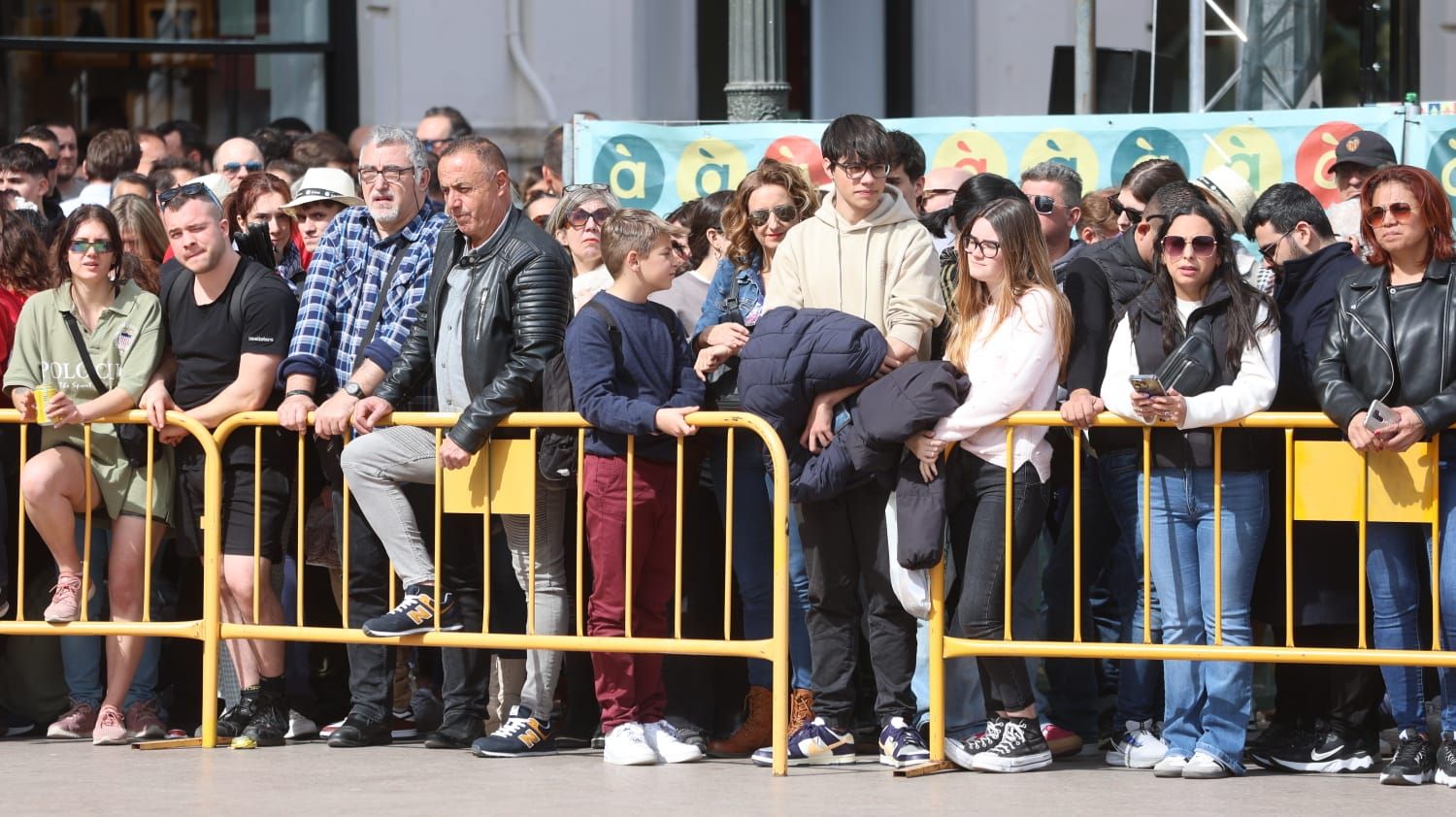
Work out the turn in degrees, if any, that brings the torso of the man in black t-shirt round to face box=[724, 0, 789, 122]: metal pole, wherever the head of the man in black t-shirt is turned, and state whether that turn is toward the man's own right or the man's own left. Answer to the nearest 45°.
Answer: approximately 180°

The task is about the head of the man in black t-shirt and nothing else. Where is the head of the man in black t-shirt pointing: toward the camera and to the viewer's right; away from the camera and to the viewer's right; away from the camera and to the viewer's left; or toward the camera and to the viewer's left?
toward the camera and to the viewer's left

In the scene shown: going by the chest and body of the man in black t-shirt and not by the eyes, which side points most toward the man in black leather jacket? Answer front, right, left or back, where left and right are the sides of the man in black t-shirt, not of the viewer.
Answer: left

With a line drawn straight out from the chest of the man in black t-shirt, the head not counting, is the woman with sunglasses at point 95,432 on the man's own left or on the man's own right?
on the man's own right

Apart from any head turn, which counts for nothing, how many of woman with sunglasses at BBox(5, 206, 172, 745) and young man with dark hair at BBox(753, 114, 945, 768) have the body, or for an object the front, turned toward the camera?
2

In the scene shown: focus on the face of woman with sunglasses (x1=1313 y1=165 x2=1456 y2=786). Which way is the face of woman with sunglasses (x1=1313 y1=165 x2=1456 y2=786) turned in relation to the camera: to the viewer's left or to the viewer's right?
to the viewer's left

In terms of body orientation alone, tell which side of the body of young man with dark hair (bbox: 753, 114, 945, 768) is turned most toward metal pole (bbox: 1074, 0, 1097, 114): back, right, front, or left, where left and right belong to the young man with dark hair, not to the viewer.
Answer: back
